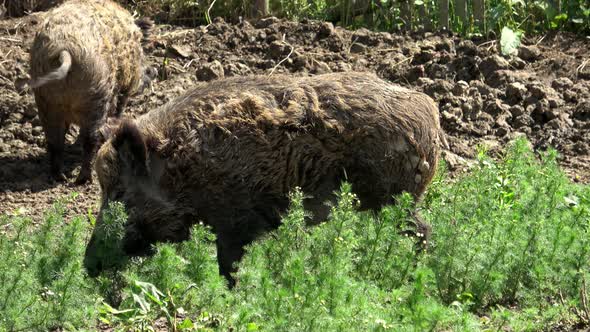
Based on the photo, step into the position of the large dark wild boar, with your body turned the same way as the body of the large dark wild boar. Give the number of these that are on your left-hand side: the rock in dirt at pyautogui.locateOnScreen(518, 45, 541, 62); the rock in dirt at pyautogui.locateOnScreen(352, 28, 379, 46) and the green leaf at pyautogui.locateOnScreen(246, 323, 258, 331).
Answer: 1

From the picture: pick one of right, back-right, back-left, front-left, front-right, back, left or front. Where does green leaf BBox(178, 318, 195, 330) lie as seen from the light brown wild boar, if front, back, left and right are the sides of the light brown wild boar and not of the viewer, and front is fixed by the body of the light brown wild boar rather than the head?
back-right

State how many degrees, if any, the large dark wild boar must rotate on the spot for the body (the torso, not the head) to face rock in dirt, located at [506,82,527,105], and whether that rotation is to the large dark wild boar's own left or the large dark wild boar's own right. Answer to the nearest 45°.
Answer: approximately 135° to the large dark wild boar's own right

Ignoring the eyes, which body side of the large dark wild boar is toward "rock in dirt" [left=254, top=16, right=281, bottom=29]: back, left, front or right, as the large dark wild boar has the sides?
right

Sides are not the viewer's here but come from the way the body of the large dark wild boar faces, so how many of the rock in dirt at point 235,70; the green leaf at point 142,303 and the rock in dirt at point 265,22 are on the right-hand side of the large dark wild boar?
2

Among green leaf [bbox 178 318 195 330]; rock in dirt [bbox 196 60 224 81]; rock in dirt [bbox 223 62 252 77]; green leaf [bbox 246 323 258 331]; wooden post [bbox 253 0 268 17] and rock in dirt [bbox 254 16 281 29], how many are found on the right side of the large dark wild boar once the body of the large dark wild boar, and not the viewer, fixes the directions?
4

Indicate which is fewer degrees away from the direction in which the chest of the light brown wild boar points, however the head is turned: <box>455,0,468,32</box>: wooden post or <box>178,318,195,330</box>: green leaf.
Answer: the wooden post

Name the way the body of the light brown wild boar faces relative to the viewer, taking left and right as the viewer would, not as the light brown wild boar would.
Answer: facing away from the viewer and to the right of the viewer

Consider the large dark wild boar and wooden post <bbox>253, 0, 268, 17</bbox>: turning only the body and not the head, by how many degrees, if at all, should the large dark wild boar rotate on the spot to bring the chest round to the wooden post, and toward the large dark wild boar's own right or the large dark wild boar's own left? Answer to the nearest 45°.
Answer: approximately 90° to the large dark wild boar's own right

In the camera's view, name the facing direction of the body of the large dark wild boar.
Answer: to the viewer's left

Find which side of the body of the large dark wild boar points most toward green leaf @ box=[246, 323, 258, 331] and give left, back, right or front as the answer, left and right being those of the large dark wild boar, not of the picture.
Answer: left

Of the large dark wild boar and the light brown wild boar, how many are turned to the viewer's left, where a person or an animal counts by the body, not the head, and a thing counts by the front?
1
